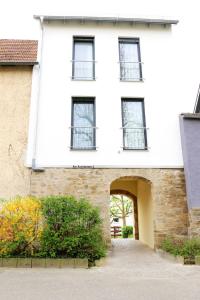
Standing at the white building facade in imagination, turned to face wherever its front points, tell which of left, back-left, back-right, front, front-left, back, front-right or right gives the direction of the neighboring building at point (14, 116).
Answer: right

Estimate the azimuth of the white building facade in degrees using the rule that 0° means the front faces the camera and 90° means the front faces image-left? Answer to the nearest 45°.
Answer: approximately 0°
